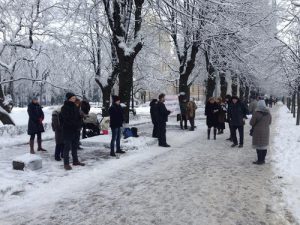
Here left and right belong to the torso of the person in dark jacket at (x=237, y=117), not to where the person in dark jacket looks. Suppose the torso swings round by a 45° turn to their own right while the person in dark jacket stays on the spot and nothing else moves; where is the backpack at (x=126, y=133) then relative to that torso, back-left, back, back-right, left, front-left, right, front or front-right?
front

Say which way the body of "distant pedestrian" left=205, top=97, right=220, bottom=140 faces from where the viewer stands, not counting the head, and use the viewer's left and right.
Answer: facing the viewer

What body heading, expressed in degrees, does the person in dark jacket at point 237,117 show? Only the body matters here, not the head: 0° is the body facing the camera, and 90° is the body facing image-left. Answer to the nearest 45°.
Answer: approximately 45°

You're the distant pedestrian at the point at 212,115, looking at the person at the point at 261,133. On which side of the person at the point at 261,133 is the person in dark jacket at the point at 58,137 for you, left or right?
right

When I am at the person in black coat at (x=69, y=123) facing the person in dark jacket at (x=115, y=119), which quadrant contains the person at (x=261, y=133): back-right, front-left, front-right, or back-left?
front-right

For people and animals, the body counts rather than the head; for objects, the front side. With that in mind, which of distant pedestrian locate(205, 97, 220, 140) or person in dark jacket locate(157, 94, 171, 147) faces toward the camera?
the distant pedestrian

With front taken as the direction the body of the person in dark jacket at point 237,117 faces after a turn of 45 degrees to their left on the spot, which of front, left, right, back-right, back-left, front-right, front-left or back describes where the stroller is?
right

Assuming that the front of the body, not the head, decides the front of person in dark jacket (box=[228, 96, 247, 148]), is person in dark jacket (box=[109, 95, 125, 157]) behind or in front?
in front
